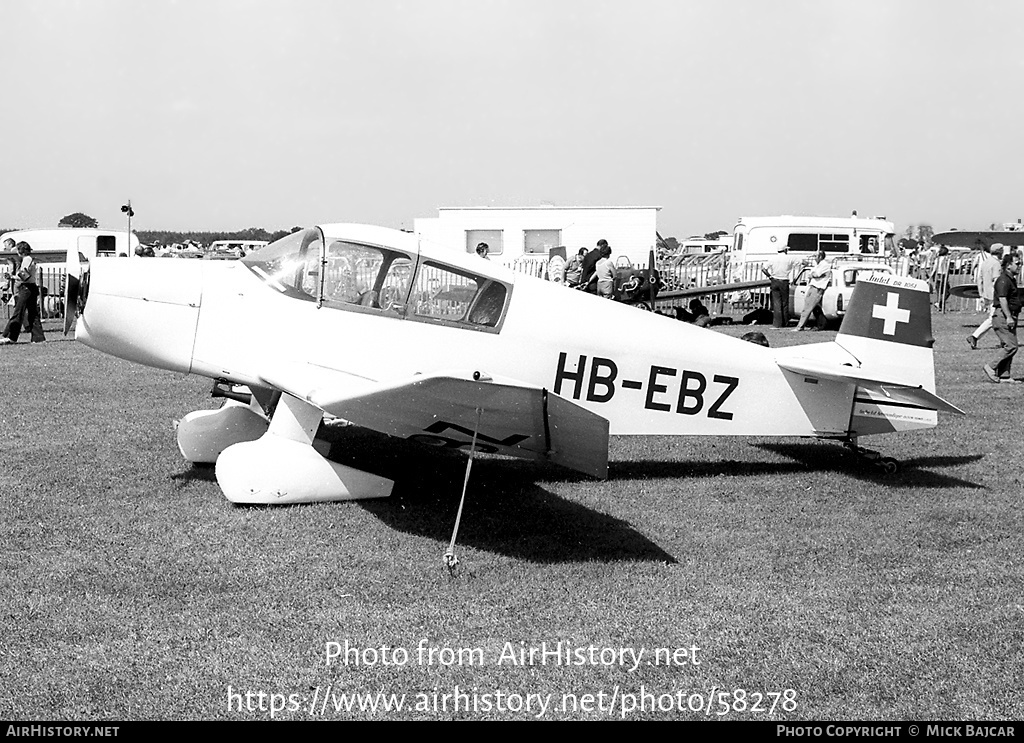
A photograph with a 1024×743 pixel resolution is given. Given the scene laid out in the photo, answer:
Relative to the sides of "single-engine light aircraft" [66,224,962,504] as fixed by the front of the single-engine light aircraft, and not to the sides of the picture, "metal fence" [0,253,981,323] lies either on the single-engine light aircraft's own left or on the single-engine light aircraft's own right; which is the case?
on the single-engine light aircraft's own right

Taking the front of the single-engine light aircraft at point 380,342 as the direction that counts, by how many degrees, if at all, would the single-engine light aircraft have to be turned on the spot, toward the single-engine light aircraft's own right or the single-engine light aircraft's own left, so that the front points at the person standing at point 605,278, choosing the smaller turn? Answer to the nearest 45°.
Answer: approximately 90° to the single-engine light aircraft's own right

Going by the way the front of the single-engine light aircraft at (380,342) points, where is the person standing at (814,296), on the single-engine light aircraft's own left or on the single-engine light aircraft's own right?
on the single-engine light aircraft's own right

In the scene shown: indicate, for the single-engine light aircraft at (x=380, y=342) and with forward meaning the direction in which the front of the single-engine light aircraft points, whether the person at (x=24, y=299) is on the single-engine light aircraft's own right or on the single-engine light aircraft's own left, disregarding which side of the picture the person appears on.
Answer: on the single-engine light aircraft's own right

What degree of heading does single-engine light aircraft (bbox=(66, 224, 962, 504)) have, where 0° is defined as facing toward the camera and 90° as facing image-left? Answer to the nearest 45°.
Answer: approximately 90°

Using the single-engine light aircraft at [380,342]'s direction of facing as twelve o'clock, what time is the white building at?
The white building is roughly at 3 o'clock from the single-engine light aircraft.

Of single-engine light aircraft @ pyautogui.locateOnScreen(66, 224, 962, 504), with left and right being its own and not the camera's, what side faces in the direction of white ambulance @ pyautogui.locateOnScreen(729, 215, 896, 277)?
right

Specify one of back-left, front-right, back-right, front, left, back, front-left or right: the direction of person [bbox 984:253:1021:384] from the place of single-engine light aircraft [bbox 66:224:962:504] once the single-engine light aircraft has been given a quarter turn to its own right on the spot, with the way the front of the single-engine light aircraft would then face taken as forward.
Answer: front-right

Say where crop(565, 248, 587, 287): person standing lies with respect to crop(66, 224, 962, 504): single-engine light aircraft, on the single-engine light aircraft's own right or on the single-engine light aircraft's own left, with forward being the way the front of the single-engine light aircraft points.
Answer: on the single-engine light aircraft's own right

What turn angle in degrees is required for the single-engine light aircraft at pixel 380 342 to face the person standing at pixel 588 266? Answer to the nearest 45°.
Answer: approximately 90° to its right
